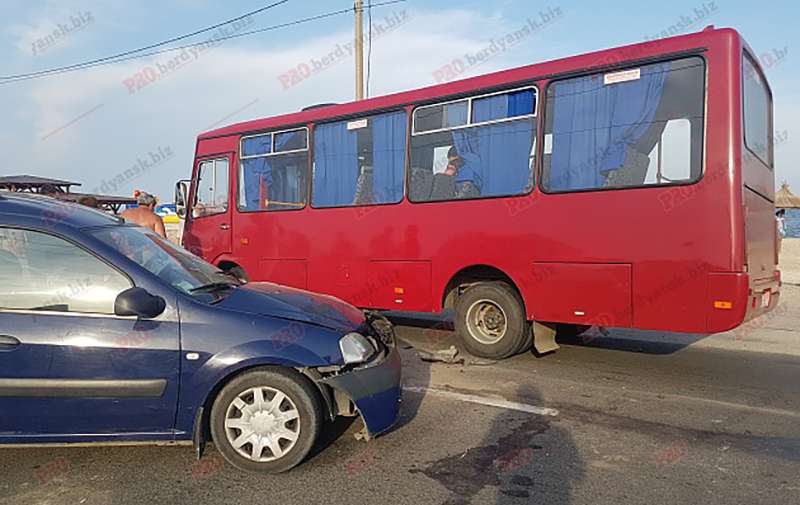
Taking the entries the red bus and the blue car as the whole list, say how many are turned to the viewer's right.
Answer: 1

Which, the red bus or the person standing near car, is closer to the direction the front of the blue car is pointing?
the red bus

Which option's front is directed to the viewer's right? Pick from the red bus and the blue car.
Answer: the blue car

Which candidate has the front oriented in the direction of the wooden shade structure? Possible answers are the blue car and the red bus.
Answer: the red bus

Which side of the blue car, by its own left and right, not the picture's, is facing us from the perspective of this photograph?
right

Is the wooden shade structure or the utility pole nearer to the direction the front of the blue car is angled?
the utility pole

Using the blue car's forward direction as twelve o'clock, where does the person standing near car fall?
The person standing near car is roughly at 9 o'clock from the blue car.

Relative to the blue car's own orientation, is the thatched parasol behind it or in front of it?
in front

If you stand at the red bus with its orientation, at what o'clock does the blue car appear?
The blue car is roughly at 9 o'clock from the red bus.

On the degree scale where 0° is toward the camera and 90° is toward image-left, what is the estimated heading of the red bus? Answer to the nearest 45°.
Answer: approximately 135°

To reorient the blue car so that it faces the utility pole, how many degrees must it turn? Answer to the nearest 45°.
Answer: approximately 90° to its left

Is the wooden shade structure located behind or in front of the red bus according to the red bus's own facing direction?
in front
